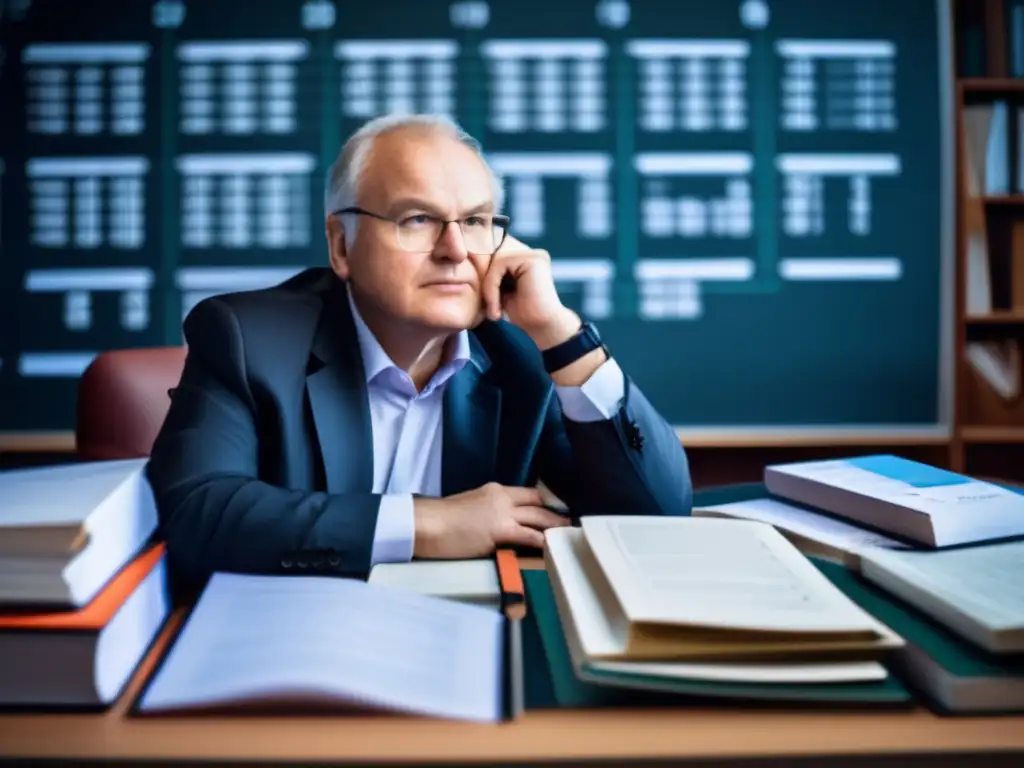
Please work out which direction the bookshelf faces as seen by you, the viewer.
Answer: facing the viewer

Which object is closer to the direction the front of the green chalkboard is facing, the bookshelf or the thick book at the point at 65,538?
the thick book

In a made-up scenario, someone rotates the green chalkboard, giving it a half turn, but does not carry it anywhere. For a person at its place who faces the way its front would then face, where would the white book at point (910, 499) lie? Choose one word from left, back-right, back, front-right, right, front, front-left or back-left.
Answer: back

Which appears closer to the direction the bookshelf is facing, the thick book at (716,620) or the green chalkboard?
the thick book

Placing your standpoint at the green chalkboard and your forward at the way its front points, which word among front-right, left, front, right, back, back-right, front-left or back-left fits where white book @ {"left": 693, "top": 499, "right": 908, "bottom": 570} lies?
front

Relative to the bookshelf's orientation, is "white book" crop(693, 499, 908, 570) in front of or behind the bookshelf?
in front

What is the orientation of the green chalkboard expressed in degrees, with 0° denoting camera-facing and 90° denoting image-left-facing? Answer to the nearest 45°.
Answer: approximately 0°

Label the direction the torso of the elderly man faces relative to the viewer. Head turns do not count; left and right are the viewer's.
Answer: facing the viewer and to the right of the viewer

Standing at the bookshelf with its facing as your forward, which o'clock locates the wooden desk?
The wooden desk is roughly at 12 o'clock from the bookshelf.

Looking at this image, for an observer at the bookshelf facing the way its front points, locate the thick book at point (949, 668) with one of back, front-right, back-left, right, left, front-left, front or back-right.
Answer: front

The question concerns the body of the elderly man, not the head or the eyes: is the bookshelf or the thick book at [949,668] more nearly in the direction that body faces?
the thick book

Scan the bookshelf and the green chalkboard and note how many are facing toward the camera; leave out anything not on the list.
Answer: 2

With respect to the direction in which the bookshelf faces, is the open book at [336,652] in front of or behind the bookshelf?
in front

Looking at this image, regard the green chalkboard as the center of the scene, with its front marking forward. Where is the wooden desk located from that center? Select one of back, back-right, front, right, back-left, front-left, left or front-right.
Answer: front
